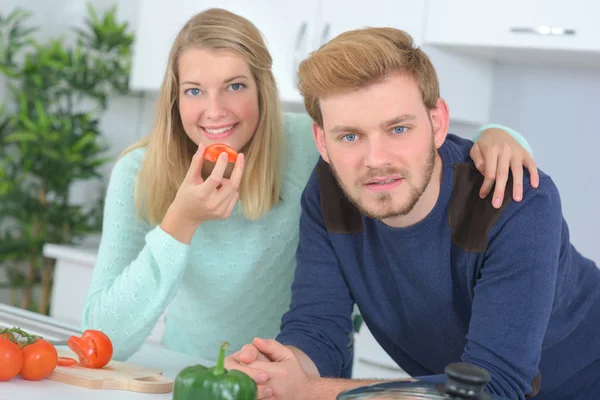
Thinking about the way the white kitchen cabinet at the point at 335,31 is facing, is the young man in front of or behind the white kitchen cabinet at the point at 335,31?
in front

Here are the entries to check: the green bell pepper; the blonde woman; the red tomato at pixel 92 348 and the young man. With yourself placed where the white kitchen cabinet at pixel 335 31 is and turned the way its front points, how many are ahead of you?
4

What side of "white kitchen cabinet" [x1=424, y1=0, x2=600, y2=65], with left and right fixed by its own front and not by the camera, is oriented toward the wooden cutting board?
front

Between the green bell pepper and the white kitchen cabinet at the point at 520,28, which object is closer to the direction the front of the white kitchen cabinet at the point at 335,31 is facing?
the green bell pepper

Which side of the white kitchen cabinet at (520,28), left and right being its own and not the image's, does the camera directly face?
front

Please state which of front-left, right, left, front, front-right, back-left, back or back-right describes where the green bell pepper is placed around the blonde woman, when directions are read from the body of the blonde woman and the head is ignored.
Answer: front

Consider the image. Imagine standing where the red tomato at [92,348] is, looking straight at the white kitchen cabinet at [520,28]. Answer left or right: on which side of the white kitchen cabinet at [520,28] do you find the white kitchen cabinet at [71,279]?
left

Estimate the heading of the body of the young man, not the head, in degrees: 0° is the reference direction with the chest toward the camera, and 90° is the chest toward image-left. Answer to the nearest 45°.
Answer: approximately 45°

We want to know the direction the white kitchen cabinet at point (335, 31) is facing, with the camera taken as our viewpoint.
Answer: facing the viewer
